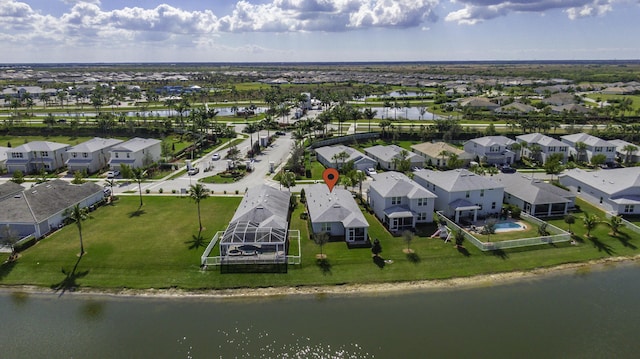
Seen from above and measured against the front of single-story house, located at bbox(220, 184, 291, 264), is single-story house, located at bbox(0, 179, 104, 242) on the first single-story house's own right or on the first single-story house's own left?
on the first single-story house's own left

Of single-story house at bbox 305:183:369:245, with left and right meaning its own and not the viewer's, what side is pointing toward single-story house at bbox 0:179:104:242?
left

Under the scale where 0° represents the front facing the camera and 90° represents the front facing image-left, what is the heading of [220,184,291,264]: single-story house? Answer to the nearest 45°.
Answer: approximately 180°

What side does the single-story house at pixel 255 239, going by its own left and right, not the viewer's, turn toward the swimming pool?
right

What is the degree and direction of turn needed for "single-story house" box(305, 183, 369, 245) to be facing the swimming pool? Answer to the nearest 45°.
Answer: approximately 90° to its right

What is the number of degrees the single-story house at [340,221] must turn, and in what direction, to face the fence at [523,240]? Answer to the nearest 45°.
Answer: approximately 90° to its right

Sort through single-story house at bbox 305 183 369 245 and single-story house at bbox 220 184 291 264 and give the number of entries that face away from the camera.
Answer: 2

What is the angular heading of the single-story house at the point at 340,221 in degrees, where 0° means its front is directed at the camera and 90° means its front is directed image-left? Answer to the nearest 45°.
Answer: approximately 180°

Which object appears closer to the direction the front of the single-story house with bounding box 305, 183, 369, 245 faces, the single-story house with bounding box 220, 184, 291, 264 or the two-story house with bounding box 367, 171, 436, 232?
the two-story house
